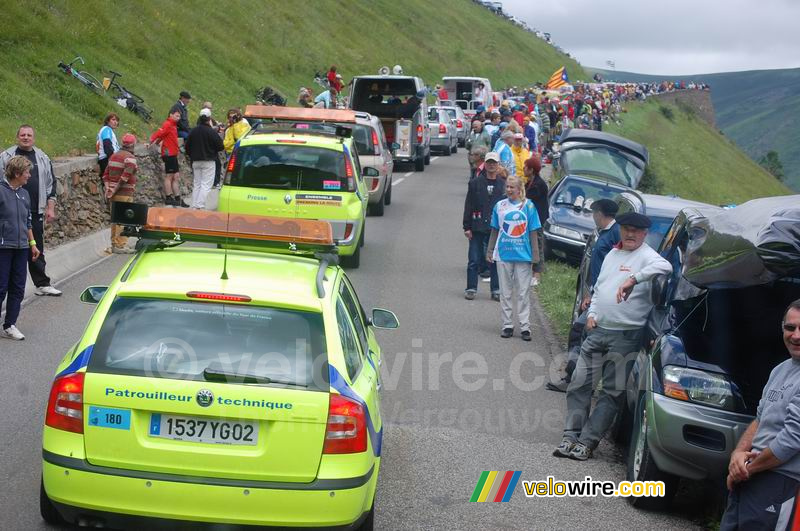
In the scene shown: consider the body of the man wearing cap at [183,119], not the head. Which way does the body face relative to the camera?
to the viewer's right

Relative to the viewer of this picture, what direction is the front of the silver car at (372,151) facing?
facing away from the viewer

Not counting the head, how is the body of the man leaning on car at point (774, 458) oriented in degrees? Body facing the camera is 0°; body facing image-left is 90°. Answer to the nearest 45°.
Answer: approximately 45°

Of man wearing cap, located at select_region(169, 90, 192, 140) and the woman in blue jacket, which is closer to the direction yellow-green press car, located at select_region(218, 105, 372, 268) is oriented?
the man wearing cap

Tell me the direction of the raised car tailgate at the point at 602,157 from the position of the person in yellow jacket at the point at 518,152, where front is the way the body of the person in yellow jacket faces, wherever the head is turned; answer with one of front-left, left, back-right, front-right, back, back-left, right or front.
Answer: back-left

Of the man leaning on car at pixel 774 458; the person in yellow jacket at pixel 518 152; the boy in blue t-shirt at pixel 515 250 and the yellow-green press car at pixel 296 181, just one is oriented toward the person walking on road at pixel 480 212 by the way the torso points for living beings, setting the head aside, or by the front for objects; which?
the person in yellow jacket

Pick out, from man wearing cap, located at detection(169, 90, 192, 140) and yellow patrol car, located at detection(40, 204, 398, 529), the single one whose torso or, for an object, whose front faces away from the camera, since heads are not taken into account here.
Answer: the yellow patrol car

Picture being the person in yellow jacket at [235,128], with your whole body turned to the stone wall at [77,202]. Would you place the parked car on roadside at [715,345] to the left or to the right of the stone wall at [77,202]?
left

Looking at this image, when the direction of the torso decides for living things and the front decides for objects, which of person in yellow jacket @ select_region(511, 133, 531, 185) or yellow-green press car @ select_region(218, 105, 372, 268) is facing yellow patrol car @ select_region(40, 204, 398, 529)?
the person in yellow jacket

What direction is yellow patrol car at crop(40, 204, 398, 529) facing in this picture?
away from the camera

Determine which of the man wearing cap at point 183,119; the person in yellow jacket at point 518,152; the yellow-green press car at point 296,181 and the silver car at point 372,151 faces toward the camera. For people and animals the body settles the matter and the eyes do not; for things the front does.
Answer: the person in yellow jacket

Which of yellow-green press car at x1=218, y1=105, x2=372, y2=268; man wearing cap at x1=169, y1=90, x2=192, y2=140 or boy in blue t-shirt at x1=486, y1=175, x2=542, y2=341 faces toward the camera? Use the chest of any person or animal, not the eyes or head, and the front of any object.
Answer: the boy in blue t-shirt

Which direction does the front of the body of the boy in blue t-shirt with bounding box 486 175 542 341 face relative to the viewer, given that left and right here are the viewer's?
facing the viewer

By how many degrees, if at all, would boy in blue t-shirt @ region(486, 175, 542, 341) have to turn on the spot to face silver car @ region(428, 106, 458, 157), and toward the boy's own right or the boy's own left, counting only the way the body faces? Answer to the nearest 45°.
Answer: approximately 180°

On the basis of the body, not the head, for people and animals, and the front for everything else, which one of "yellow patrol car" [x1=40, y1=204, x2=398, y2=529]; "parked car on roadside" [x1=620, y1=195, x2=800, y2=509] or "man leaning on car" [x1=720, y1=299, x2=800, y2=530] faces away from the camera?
the yellow patrol car

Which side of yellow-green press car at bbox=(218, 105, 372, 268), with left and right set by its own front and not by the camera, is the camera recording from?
back

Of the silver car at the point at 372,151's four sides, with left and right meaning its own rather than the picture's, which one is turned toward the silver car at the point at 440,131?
front

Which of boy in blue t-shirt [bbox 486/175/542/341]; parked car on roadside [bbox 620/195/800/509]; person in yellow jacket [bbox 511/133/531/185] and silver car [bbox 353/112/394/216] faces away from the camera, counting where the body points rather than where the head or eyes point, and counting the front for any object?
the silver car
